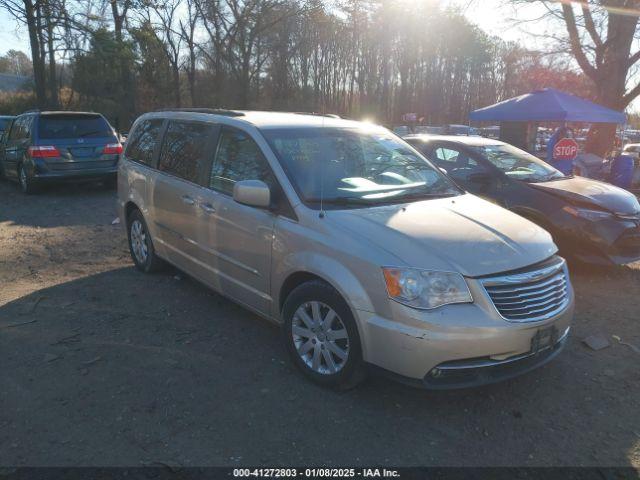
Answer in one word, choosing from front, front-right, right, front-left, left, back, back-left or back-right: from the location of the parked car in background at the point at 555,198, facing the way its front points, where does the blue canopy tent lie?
back-left

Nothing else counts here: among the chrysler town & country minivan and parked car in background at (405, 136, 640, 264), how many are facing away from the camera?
0

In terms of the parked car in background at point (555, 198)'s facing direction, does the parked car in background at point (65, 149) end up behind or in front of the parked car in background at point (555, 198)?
behind

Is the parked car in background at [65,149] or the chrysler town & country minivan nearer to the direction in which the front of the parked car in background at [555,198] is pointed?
the chrysler town & country minivan

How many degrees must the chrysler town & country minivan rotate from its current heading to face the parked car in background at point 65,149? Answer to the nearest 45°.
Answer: approximately 180°

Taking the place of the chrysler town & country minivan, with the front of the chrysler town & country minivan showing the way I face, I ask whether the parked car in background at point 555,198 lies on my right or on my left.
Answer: on my left

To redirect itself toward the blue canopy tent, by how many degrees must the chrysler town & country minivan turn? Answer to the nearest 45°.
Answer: approximately 90° to its left

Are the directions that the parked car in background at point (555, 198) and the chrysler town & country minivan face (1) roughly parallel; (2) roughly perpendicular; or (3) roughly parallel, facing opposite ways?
roughly parallel

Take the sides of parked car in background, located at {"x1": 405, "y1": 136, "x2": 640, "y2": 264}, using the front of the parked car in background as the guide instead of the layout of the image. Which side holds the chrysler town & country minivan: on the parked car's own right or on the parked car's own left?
on the parked car's own right

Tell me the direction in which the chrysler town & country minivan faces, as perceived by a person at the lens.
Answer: facing the viewer and to the right of the viewer
